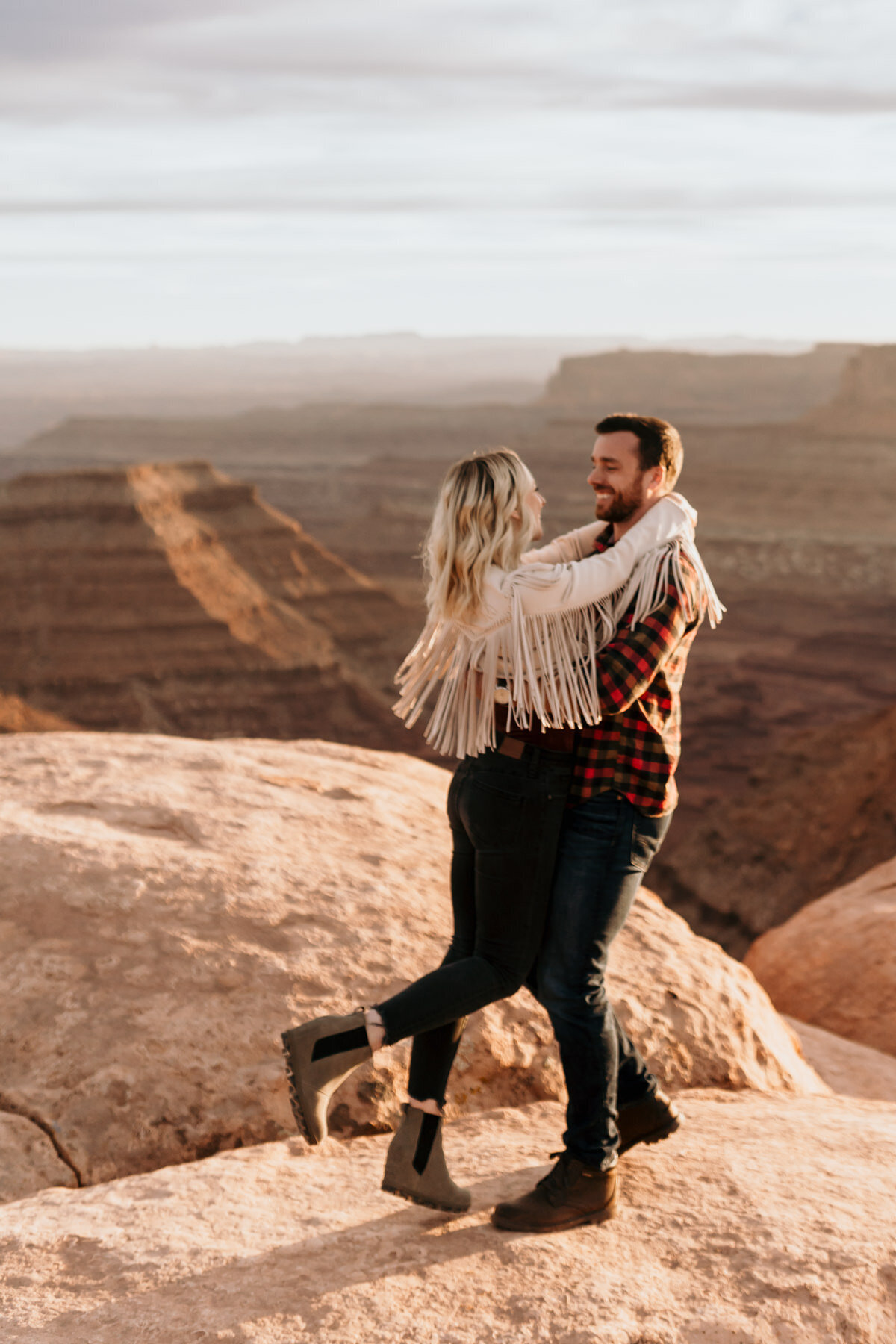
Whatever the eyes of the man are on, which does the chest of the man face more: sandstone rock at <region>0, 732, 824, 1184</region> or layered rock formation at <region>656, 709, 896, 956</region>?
the sandstone rock

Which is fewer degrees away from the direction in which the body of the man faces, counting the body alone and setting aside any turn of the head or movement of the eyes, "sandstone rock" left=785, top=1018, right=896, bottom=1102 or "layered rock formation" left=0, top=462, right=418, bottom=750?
the layered rock formation

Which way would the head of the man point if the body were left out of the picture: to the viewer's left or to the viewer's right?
to the viewer's left

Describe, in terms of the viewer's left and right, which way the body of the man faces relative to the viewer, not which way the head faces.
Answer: facing to the left of the viewer

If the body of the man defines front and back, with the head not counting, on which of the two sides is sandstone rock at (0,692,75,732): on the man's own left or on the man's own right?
on the man's own right

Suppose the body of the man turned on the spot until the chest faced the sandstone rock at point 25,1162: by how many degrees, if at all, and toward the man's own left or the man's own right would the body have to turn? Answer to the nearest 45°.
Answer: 0° — they already face it

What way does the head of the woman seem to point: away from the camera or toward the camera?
away from the camera

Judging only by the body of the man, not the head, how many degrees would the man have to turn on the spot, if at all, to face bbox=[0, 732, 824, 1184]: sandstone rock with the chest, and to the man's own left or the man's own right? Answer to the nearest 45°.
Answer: approximately 45° to the man's own right

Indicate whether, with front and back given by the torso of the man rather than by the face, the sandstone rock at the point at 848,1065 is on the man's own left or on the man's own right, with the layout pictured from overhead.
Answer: on the man's own right

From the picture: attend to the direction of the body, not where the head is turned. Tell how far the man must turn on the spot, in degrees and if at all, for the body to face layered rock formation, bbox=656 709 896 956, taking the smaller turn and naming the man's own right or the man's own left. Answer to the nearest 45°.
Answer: approximately 90° to the man's own right
